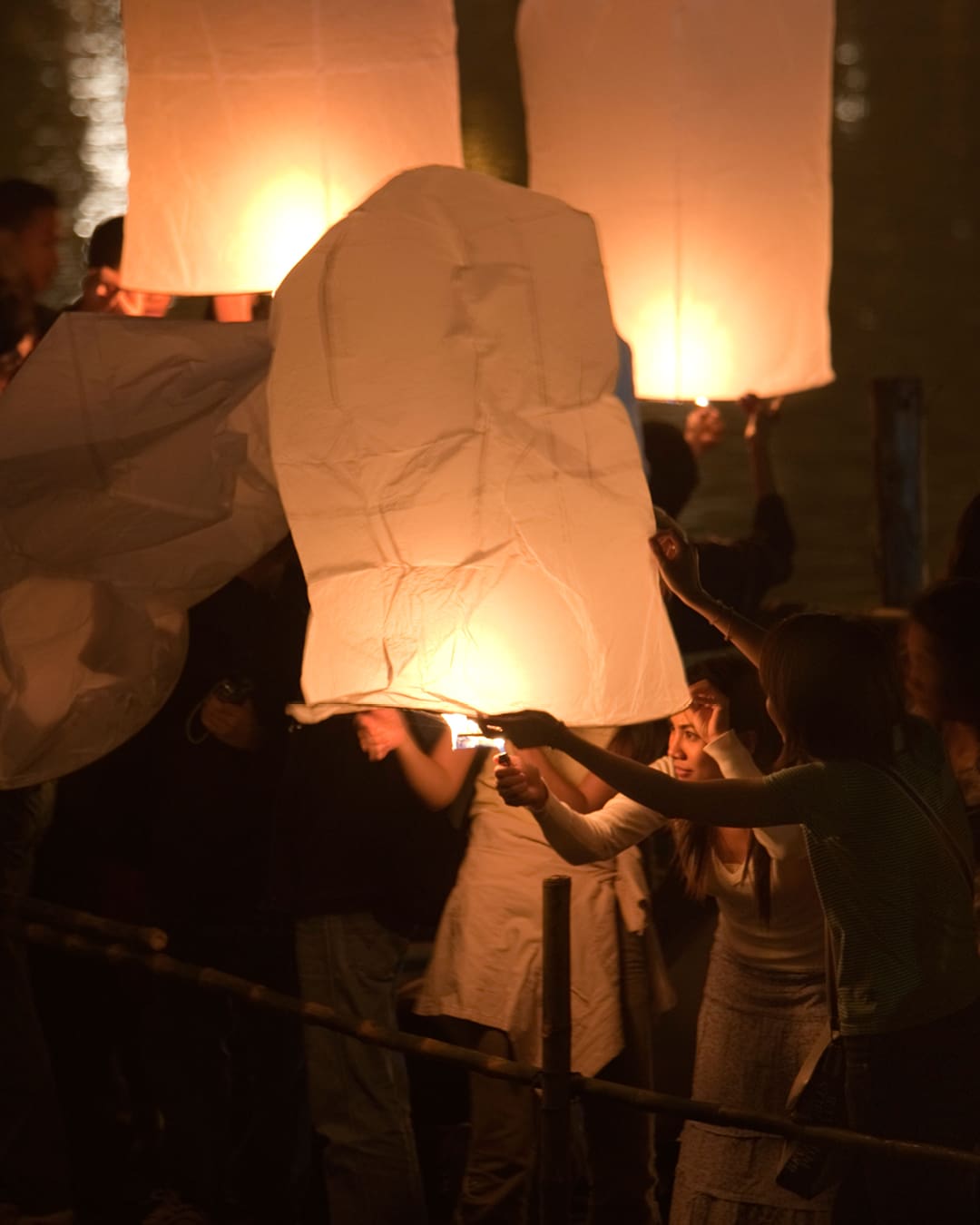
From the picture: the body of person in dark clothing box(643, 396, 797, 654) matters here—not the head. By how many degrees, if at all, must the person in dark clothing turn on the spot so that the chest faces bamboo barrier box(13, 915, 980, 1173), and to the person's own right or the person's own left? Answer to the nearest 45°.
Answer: approximately 180°

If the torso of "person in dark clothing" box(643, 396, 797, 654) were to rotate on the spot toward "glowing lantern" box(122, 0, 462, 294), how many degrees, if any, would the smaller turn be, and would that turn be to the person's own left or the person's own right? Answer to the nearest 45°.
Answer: approximately 135° to the person's own left

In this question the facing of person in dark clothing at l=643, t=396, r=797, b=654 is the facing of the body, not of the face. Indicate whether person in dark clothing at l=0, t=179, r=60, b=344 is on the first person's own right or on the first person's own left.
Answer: on the first person's own left

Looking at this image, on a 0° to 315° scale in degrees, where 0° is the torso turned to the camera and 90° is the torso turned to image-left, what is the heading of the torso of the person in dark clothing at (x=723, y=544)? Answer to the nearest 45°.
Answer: approximately 180°

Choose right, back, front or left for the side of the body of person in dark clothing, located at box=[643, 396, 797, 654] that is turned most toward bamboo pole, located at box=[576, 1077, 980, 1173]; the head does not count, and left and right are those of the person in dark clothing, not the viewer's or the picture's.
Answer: back

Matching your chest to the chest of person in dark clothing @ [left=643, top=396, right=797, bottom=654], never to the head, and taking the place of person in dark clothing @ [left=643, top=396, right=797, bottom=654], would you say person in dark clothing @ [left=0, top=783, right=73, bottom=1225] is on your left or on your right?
on your left

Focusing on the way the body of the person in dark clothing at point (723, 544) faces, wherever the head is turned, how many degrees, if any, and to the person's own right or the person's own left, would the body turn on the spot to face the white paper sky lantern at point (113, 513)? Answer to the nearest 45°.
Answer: approximately 135° to the person's own left
